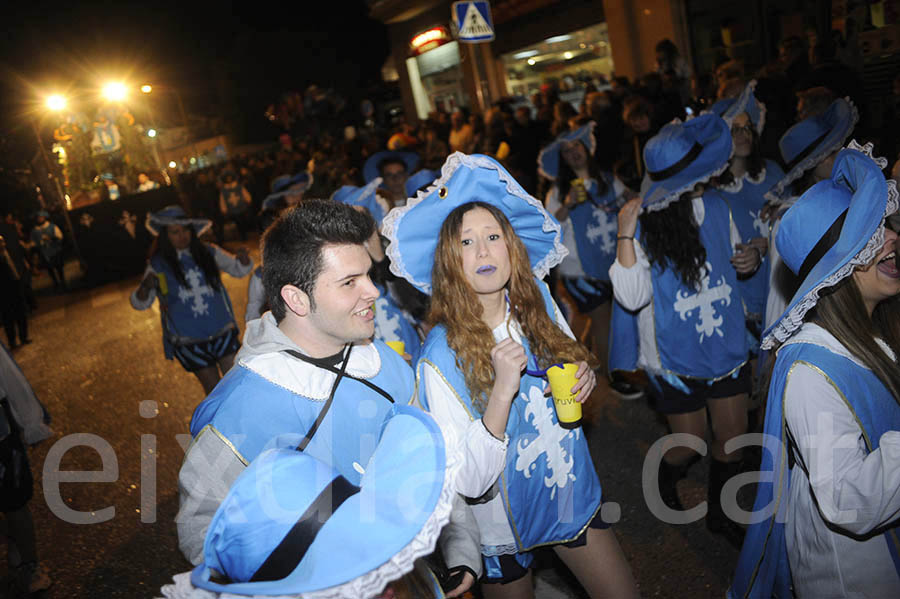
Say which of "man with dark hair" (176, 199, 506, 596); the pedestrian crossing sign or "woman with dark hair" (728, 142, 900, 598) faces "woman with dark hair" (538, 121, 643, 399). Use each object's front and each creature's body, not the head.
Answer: the pedestrian crossing sign

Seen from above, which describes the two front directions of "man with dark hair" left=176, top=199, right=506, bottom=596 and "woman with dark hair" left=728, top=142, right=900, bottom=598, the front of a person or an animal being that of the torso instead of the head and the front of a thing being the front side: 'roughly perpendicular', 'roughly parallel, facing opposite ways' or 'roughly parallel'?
roughly parallel

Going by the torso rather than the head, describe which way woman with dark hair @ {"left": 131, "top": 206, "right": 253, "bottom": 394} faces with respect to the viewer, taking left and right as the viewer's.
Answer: facing the viewer

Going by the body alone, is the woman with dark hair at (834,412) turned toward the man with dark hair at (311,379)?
no

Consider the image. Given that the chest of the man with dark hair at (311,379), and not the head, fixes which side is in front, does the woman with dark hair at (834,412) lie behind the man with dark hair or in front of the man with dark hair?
in front

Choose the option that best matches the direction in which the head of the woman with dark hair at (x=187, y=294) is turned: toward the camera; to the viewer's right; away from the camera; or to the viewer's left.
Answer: toward the camera

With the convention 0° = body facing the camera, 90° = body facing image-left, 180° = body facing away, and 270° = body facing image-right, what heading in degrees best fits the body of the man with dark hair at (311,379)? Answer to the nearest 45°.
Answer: approximately 315°

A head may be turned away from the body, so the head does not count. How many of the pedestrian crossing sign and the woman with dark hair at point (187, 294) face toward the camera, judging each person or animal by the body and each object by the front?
2

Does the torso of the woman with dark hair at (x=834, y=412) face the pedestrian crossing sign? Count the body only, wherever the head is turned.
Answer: no

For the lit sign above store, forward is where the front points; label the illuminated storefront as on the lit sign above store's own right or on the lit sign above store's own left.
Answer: on the lit sign above store's own left

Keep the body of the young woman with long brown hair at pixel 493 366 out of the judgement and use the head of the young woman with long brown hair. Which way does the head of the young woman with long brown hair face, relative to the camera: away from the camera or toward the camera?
toward the camera
